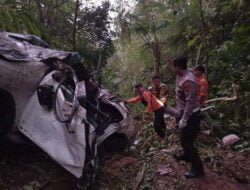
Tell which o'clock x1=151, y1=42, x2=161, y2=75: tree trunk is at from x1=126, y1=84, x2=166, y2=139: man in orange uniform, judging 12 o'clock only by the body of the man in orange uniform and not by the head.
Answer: The tree trunk is roughly at 3 o'clock from the man in orange uniform.

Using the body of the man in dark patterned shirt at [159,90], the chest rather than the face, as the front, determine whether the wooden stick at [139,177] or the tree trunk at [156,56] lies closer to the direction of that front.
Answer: the wooden stick

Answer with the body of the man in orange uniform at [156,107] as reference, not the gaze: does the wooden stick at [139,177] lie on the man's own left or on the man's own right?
on the man's own left

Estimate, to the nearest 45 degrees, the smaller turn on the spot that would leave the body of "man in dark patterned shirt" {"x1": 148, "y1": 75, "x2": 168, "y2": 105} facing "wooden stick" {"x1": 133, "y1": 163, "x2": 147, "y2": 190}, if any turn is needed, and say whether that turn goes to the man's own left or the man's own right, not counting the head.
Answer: approximately 45° to the man's own left

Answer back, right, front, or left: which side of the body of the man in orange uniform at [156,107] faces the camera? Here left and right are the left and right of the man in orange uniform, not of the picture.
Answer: left

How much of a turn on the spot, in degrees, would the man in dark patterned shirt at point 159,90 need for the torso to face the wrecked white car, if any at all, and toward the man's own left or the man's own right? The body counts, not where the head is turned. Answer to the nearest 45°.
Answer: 0° — they already face it

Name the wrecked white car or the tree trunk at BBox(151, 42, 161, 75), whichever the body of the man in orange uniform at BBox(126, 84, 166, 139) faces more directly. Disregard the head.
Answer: the wrecked white car

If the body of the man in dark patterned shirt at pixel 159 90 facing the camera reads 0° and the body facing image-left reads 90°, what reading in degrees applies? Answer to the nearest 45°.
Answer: approximately 45°

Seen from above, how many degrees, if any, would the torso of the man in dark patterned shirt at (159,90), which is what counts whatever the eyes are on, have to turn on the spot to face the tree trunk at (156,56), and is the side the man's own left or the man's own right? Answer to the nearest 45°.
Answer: approximately 135° to the man's own right
